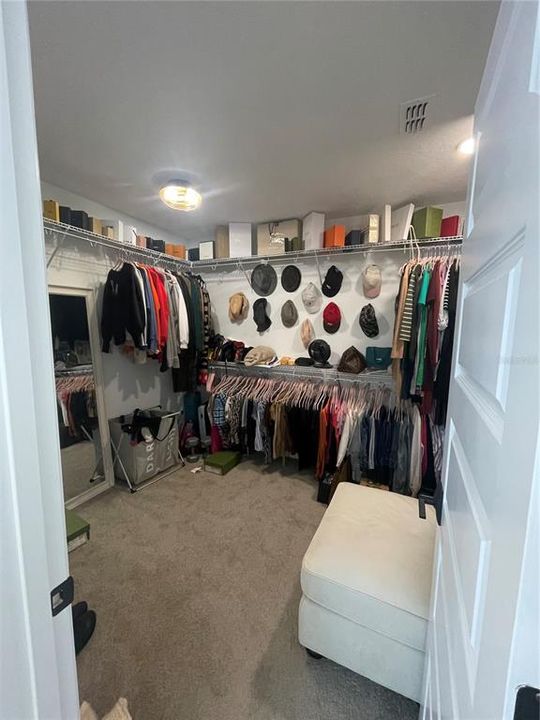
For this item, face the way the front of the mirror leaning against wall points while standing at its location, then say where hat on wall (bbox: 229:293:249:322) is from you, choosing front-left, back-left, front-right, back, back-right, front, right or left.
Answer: front-left

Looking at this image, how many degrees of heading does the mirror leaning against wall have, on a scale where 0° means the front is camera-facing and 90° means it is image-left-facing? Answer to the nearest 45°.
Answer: approximately 315°

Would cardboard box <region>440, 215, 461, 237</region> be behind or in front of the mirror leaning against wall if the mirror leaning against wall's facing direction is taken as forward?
in front

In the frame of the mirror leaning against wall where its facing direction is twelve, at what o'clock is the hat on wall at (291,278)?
The hat on wall is roughly at 11 o'clock from the mirror leaning against wall.

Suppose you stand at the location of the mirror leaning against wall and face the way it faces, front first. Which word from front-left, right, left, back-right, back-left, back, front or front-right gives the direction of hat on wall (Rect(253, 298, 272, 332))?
front-left

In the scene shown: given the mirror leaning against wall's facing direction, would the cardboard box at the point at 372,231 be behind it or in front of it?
in front

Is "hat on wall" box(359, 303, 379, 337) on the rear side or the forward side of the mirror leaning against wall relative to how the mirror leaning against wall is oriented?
on the forward side

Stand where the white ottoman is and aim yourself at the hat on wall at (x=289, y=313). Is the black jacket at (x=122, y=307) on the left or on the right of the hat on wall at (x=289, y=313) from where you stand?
left

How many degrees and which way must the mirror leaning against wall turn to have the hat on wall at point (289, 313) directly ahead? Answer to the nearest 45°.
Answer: approximately 45° to its left
